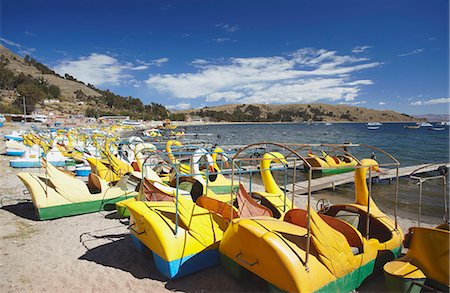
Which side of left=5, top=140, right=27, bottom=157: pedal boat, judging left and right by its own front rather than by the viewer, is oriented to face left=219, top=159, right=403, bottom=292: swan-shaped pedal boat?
right

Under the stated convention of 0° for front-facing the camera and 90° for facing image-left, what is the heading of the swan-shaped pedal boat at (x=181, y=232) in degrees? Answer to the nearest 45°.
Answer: approximately 225°

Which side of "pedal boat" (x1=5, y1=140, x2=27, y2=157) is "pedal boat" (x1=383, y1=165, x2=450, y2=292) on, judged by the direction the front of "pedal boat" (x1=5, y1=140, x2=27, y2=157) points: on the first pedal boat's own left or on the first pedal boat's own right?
on the first pedal boat's own right

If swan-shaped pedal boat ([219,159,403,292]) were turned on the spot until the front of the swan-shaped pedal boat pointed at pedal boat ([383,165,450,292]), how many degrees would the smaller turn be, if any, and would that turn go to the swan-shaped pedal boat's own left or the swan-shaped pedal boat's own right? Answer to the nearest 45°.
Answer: approximately 45° to the swan-shaped pedal boat's own right

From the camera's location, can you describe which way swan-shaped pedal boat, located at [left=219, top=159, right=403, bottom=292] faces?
facing away from the viewer and to the right of the viewer

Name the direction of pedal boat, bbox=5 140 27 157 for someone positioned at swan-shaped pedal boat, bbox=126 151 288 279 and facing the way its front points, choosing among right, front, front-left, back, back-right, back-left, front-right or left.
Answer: left

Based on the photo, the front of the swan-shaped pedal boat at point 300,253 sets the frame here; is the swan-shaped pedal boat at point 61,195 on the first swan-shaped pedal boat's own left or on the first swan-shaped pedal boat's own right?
on the first swan-shaped pedal boat's own left

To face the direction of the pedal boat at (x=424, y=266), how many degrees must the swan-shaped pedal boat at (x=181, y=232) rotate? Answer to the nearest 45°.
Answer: approximately 45° to its right
